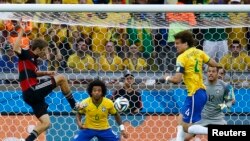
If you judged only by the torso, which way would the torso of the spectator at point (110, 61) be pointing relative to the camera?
toward the camera

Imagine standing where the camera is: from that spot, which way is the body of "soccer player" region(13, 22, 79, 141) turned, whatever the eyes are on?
to the viewer's right

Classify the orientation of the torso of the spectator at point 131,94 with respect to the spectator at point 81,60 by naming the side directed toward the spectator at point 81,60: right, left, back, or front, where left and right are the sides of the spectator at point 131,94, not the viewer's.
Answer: back

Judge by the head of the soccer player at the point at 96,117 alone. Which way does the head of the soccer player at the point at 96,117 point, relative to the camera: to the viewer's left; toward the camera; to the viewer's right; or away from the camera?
toward the camera

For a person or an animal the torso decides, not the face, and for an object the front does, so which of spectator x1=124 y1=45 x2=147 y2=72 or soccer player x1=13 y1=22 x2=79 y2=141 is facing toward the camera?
the spectator

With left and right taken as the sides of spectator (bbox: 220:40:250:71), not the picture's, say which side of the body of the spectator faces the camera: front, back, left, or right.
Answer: front

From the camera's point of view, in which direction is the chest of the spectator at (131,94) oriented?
toward the camera

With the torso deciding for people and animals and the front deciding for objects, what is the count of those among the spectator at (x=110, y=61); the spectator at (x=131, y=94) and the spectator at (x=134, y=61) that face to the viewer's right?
0

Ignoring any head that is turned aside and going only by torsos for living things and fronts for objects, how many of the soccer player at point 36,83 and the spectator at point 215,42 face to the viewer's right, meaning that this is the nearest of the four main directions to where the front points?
1

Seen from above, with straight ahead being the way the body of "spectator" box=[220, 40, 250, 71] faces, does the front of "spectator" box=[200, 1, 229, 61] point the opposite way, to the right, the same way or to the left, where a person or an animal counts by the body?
the same way

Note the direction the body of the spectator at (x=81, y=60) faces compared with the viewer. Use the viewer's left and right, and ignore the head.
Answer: facing the viewer

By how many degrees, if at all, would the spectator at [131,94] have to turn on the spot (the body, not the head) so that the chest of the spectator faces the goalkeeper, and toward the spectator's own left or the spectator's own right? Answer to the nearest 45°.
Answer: approximately 90° to the spectator's own left

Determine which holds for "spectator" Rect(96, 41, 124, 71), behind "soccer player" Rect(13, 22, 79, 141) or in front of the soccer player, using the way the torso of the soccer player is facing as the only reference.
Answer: in front
